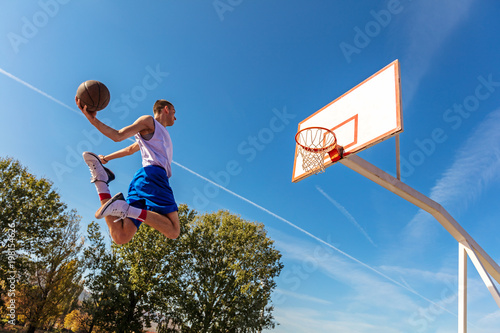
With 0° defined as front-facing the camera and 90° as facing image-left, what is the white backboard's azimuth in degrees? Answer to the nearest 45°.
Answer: approximately 45°

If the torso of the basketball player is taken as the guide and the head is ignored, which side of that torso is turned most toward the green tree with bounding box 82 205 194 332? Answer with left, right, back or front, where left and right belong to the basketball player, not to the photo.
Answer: left

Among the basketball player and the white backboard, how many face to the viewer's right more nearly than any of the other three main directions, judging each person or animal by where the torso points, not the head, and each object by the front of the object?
1

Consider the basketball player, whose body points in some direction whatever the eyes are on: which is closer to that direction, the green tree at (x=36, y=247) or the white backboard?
the white backboard

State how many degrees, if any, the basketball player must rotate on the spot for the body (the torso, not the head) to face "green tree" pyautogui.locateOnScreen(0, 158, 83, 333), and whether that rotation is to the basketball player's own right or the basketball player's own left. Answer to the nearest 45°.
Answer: approximately 90° to the basketball player's own left

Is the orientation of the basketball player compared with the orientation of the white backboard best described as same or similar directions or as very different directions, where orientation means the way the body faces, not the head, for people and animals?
very different directions

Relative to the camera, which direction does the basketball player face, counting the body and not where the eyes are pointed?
to the viewer's right

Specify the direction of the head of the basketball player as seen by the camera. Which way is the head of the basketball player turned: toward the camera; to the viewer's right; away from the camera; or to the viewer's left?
to the viewer's right

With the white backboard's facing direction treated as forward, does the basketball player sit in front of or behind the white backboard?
in front
